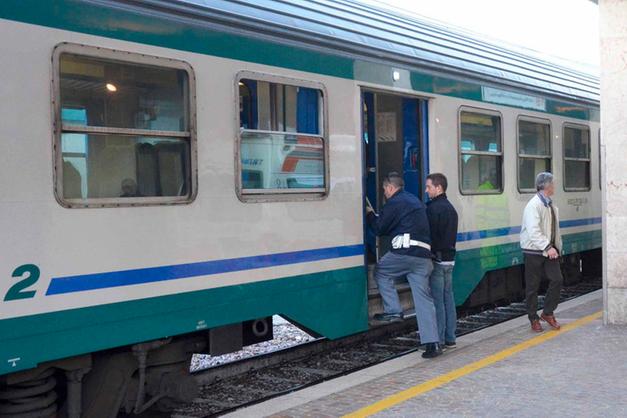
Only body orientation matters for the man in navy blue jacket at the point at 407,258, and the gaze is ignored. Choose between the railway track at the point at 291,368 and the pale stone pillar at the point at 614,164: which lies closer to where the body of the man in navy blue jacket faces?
the railway track

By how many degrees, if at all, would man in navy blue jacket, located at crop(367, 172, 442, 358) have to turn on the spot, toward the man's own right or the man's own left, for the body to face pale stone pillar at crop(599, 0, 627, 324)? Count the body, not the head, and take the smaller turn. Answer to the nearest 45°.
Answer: approximately 90° to the man's own right

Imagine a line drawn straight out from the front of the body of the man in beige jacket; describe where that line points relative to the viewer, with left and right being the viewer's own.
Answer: facing the viewer and to the right of the viewer

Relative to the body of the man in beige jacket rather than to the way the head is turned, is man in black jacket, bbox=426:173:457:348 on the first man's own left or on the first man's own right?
on the first man's own right

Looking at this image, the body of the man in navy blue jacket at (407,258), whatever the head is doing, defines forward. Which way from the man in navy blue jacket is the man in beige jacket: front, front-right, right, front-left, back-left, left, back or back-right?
right

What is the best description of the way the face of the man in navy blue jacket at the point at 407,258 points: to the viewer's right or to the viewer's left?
to the viewer's left

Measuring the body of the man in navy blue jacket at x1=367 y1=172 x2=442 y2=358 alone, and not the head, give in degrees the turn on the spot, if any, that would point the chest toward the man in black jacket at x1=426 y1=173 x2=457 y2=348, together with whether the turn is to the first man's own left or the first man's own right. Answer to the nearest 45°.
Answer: approximately 90° to the first man's own right

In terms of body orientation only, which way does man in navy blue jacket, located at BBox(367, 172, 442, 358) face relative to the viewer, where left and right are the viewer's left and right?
facing away from the viewer and to the left of the viewer

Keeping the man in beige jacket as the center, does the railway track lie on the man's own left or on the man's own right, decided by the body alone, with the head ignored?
on the man's own right
